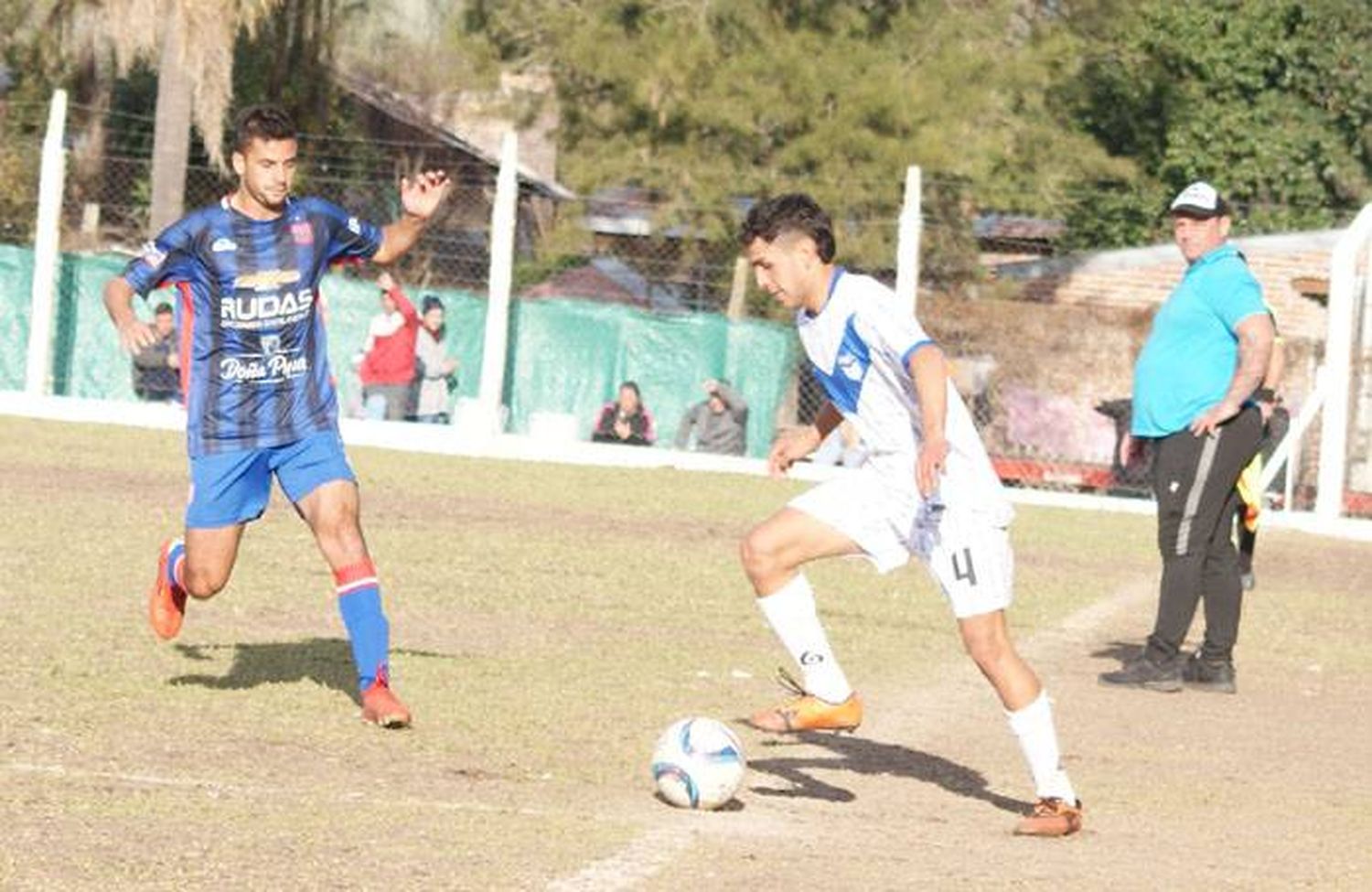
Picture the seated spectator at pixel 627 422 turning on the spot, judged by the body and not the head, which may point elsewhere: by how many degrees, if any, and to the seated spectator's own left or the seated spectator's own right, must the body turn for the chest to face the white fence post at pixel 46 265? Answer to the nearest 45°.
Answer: approximately 90° to the seated spectator's own right

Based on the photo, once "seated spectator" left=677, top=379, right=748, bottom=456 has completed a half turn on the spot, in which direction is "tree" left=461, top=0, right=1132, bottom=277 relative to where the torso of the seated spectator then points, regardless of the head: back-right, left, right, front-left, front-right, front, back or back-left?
front

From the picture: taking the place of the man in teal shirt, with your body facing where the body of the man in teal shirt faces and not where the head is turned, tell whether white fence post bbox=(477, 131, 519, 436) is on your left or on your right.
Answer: on your right

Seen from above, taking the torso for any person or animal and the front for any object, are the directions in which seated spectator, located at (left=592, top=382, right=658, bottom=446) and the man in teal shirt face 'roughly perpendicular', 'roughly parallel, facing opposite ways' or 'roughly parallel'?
roughly perpendicular

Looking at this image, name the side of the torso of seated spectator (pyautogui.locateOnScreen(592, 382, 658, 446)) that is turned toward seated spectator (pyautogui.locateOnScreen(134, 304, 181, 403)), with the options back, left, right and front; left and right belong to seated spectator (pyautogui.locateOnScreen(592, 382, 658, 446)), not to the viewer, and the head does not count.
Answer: right

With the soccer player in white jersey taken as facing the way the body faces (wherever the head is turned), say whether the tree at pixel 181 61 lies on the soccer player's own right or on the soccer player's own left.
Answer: on the soccer player's own right

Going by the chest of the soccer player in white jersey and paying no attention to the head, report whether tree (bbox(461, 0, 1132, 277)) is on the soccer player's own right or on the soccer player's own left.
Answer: on the soccer player's own right

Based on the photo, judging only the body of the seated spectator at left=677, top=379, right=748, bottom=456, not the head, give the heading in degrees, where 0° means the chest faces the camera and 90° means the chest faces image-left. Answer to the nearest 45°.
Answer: approximately 0°

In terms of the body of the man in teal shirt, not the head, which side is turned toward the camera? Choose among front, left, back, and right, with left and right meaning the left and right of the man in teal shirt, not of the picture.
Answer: left

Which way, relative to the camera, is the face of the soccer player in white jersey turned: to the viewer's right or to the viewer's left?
to the viewer's left

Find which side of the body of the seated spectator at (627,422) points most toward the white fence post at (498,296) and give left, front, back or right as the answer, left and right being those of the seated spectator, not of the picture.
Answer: right
